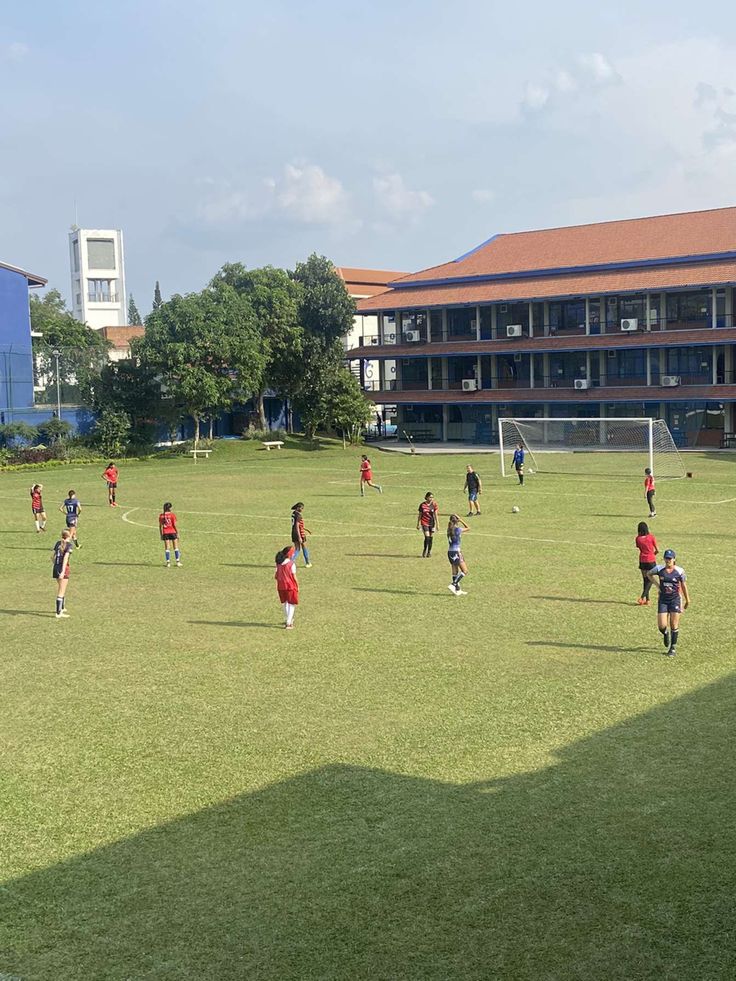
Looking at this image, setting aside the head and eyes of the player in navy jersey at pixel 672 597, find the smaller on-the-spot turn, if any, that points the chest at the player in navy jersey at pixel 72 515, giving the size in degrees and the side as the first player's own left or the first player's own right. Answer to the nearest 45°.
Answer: approximately 135° to the first player's own right

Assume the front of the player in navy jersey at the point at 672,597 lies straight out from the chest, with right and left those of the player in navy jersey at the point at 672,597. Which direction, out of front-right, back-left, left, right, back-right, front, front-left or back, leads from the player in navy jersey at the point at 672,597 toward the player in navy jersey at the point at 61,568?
right

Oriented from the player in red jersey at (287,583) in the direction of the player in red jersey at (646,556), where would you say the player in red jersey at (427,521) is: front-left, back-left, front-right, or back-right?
front-left

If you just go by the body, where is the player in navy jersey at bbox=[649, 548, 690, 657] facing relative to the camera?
toward the camera

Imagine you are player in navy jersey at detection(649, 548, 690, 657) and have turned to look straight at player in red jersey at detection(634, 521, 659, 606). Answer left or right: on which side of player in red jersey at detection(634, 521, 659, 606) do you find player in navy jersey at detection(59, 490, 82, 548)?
left

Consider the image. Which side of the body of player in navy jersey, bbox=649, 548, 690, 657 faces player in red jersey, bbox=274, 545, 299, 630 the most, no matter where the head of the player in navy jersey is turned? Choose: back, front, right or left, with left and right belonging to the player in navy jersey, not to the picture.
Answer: right

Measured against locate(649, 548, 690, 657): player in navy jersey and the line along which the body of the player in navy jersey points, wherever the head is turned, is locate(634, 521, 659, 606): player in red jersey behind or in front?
behind

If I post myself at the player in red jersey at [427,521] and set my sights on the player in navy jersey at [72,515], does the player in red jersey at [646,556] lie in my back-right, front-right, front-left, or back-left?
back-left

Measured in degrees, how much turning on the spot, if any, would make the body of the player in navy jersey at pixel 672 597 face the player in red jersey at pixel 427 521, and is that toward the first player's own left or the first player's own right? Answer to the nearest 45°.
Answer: approximately 135° to the first player's own right
